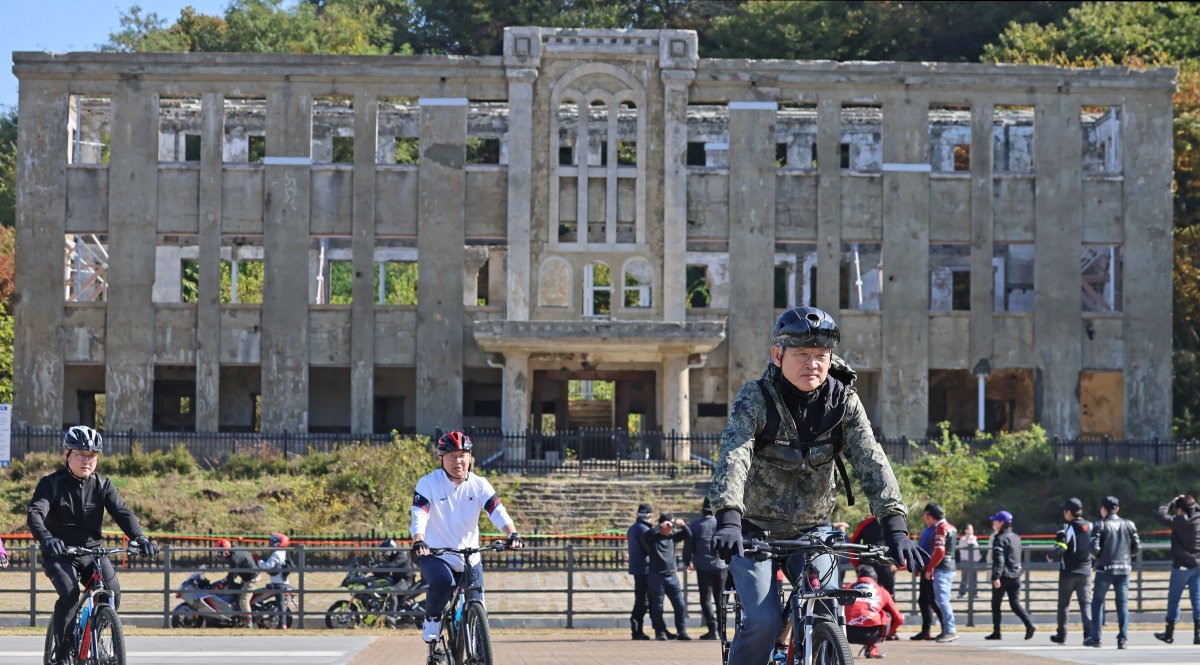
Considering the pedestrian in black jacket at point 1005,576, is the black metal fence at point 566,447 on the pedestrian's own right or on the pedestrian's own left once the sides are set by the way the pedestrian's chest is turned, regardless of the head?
on the pedestrian's own right

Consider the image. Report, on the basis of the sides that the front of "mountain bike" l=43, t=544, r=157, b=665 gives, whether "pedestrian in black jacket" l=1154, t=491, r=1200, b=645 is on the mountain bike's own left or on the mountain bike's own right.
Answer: on the mountain bike's own left

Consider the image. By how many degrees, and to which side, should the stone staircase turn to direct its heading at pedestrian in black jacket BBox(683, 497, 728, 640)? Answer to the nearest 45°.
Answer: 0° — it already faces them

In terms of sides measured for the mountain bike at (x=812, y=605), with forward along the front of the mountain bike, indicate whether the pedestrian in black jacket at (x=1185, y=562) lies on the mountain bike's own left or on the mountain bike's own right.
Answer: on the mountain bike's own left

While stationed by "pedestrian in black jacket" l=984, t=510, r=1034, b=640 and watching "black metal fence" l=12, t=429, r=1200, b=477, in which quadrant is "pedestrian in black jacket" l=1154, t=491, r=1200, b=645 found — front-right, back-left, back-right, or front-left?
back-right

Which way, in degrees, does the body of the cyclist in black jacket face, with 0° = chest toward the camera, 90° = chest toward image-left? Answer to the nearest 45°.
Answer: approximately 315°

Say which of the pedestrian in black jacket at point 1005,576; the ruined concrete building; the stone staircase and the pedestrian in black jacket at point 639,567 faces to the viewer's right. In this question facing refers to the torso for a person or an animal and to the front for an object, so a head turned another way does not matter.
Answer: the pedestrian in black jacket at point 639,567

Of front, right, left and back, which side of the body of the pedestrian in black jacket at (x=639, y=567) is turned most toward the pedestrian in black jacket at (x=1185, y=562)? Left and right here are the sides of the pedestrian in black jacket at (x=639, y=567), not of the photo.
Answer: front

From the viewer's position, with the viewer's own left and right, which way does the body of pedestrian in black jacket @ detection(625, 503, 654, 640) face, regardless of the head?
facing to the right of the viewer

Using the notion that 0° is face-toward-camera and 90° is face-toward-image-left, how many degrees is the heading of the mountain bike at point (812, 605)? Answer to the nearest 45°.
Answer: approximately 315°

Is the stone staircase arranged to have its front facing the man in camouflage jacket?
yes

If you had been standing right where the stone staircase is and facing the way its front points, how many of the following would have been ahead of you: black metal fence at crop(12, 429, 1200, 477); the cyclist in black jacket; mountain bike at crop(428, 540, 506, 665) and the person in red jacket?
3
